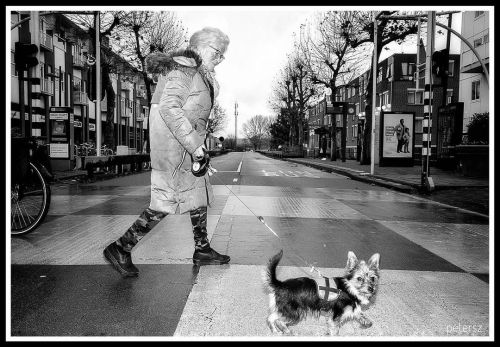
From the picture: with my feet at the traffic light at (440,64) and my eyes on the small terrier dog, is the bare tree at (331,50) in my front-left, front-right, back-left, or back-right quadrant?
back-right

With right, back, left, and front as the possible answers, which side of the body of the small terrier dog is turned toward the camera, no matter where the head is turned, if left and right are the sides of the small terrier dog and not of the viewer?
right

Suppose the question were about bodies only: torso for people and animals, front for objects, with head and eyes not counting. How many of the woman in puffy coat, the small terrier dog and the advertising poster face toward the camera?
1

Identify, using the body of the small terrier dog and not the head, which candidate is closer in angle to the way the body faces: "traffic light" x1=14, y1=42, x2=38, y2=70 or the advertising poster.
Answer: the advertising poster

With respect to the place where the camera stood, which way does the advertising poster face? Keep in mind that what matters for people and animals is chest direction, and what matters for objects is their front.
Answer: facing the viewer

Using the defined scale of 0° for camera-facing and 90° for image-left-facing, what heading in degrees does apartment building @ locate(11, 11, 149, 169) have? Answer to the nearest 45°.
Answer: approximately 315°

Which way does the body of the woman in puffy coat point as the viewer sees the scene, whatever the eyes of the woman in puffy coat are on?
to the viewer's right

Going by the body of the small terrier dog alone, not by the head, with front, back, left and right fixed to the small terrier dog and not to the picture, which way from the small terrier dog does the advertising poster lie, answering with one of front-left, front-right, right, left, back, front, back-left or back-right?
left
